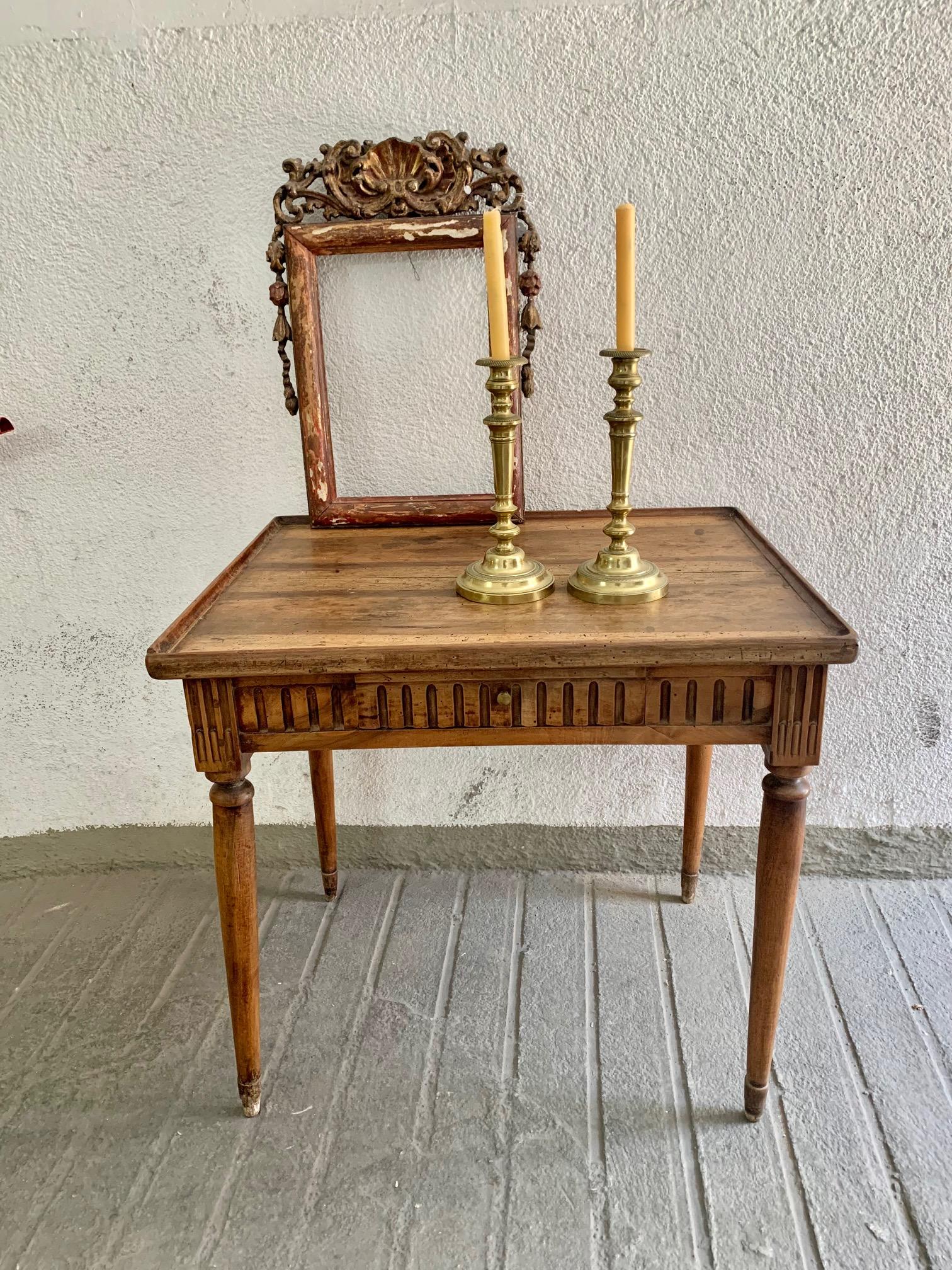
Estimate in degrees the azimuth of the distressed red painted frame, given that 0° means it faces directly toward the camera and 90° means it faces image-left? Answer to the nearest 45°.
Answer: approximately 0°

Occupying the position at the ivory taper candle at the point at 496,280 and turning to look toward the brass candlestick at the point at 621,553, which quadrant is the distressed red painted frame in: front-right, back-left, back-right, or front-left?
back-left

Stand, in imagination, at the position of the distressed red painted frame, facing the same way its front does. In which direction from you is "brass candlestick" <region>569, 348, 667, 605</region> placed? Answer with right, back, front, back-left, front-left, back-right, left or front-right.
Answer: front-left

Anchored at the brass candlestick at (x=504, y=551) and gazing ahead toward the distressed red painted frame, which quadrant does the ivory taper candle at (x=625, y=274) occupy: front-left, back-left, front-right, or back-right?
back-right

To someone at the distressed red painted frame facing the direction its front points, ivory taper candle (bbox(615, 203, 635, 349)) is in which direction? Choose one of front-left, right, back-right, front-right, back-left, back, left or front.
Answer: front-left
